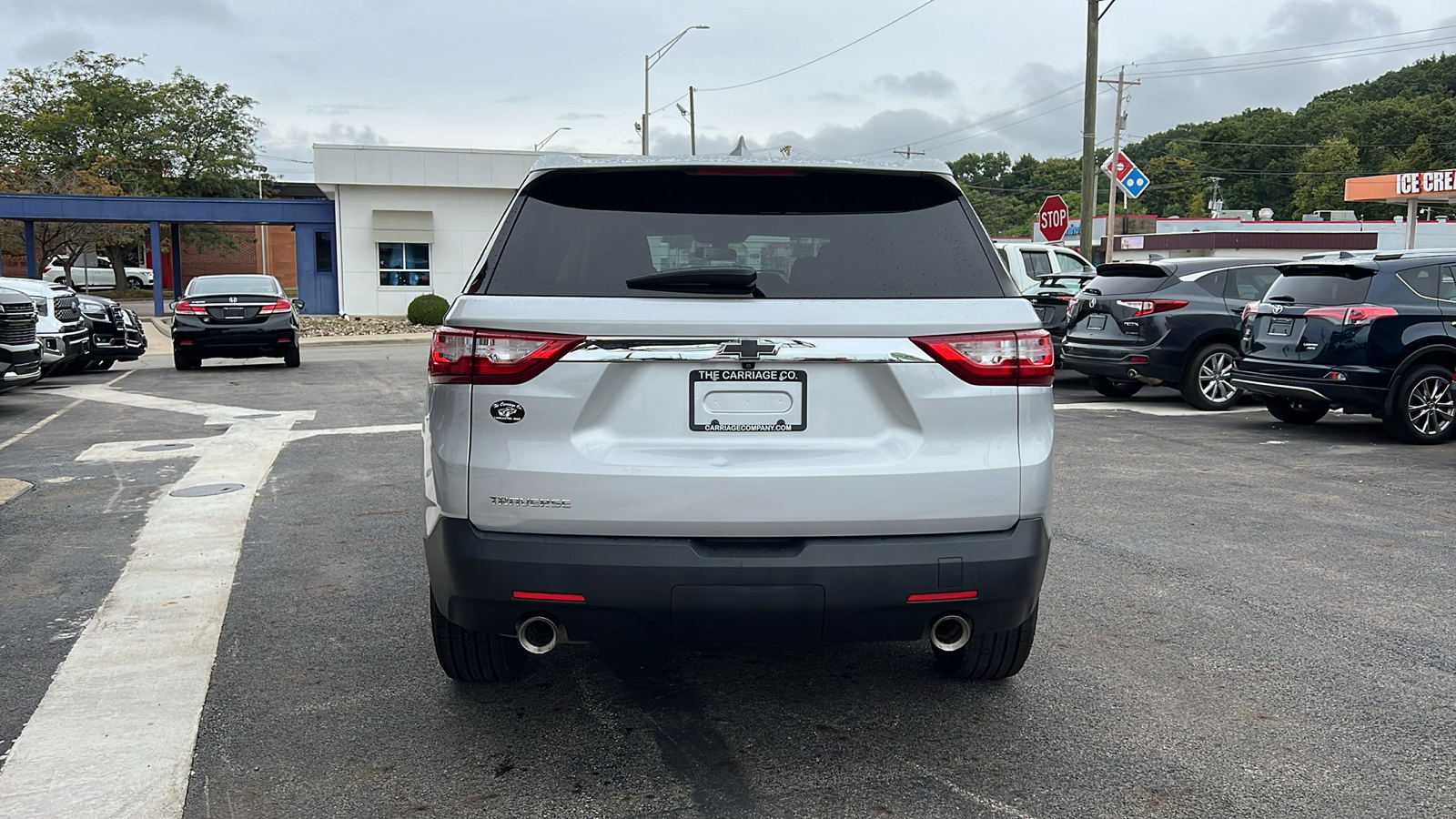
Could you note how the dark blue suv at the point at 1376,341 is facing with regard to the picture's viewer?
facing away from the viewer and to the right of the viewer

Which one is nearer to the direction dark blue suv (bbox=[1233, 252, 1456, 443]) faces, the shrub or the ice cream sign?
the ice cream sign

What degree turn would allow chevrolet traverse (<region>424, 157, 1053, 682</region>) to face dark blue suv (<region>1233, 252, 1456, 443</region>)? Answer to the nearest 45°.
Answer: approximately 45° to its right

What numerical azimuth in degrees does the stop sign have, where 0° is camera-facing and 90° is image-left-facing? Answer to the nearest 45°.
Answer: approximately 45°

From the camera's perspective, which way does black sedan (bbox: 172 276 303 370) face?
away from the camera

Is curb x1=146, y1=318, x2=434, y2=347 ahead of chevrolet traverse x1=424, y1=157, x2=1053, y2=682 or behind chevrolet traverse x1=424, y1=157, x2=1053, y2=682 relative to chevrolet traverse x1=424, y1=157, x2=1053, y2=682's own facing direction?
ahead

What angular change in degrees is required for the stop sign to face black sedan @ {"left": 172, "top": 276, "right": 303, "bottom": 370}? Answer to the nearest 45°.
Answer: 0° — it already faces it

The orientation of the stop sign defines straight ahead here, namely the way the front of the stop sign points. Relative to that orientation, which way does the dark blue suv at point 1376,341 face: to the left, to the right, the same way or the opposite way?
the opposite way

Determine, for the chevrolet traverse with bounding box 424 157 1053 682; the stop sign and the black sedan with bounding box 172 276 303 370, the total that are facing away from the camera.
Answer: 2

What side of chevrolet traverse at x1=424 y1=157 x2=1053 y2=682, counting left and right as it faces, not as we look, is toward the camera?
back

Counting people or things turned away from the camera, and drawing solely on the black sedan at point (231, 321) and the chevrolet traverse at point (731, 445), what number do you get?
2

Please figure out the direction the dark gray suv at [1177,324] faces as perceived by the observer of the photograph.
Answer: facing away from the viewer and to the right of the viewer

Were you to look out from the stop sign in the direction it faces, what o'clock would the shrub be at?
The shrub is roughly at 2 o'clock from the stop sign.
